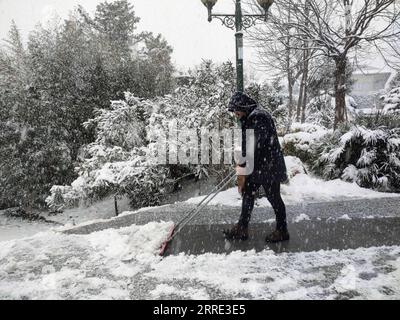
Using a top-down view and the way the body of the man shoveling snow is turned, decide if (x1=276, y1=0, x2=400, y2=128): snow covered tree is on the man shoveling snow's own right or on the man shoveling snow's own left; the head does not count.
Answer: on the man shoveling snow's own right

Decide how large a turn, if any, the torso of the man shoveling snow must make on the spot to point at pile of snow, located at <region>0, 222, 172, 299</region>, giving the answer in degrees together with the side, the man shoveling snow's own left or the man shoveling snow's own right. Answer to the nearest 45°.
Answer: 0° — they already face it

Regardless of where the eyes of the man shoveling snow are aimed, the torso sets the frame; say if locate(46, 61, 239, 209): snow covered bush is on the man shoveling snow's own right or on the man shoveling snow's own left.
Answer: on the man shoveling snow's own right

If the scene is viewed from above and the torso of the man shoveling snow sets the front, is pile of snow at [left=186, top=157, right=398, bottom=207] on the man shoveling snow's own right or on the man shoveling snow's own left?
on the man shoveling snow's own right

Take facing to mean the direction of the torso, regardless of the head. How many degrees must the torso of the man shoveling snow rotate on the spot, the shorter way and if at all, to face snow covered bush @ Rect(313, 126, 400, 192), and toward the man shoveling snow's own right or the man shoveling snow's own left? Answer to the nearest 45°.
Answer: approximately 135° to the man shoveling snow's own right

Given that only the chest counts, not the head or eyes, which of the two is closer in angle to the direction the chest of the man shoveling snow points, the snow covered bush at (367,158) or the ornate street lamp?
the ornate street lamp

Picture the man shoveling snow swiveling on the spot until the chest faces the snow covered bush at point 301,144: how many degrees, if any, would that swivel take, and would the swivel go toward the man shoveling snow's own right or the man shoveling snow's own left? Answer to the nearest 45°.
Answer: approximately 90° to the man shoveling snow's own right

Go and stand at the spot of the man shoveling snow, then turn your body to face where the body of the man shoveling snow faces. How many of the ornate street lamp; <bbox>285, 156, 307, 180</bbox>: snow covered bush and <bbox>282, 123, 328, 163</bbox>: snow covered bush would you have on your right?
3

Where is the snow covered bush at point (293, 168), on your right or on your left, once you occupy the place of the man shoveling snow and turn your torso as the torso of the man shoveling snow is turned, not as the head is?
on your right

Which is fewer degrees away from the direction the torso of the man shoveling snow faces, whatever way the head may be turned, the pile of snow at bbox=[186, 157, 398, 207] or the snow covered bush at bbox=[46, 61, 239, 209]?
the snow covered bush

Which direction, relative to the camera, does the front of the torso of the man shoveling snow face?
to the viewer's left

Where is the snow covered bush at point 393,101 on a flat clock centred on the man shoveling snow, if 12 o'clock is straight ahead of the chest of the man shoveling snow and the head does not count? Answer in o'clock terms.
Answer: The snow covered bush is roughly at 4 o'clock from the man shoveling snow.
